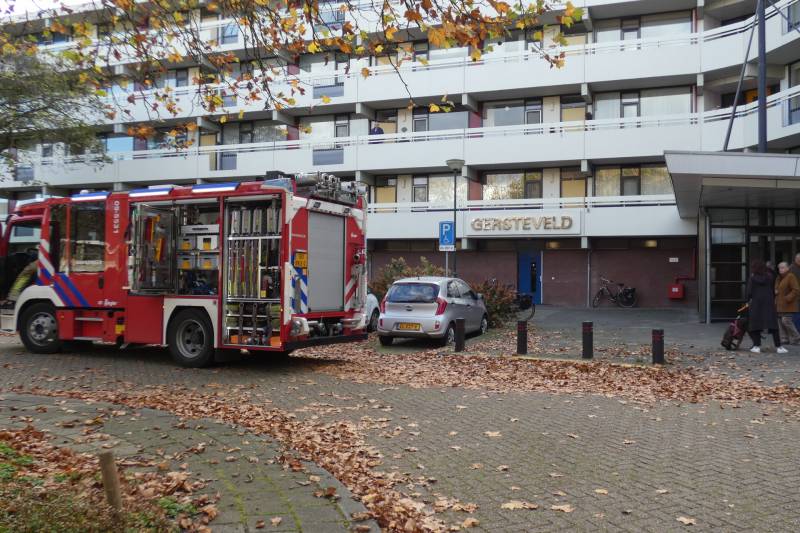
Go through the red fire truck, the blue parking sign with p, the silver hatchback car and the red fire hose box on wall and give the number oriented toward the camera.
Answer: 2

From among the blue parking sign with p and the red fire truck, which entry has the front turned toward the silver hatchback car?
the blue parking sign with p

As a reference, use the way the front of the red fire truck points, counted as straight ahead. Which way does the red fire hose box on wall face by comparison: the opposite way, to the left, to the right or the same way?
to the left

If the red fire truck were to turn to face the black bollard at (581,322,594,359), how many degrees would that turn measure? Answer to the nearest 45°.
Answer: approximately 135° to its right

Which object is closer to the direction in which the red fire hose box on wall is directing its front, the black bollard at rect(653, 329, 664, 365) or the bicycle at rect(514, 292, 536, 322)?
the black bollard

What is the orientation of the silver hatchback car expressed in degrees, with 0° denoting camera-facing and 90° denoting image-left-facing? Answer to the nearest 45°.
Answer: approximately 225°

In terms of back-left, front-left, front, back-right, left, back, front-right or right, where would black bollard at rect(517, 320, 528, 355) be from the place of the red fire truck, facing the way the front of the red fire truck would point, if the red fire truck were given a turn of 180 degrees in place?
front-left

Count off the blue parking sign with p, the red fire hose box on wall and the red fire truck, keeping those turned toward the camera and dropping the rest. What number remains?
2

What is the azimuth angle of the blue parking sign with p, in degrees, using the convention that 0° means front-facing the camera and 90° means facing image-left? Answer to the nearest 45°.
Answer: approximately 0°

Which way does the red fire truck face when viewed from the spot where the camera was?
facing away from the viewer and to the left of the viewer
